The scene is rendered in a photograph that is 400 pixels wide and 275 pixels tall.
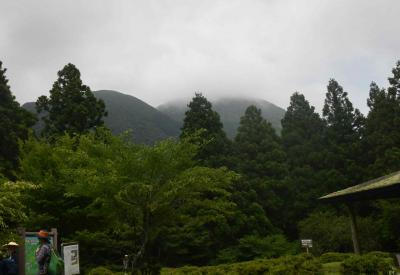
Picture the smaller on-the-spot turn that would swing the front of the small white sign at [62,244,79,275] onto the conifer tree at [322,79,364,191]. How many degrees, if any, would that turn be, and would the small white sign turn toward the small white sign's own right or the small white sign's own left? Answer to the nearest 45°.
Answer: approximately 135° to the small white sign's own left

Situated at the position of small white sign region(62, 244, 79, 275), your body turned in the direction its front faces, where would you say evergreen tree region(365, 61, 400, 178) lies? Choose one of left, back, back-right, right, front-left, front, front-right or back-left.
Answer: back-left

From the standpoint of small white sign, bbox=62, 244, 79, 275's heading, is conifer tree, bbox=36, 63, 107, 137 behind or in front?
behind

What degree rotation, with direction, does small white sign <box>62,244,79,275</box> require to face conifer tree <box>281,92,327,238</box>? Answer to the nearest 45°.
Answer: approximately 135° to its left

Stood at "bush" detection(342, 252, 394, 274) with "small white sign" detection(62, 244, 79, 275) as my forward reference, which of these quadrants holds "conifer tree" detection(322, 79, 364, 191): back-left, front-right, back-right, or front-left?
back-right

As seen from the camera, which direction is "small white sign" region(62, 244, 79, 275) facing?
toward the camera

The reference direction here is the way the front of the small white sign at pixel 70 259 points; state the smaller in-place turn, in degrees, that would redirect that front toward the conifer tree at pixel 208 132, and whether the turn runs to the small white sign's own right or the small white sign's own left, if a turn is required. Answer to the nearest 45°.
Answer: approximately 135° to the small white sign's own left

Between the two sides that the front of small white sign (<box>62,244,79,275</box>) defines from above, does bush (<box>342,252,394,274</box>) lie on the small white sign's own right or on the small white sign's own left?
on the small white sign's own left

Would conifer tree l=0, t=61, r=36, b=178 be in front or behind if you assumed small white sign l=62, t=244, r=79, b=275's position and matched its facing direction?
behind

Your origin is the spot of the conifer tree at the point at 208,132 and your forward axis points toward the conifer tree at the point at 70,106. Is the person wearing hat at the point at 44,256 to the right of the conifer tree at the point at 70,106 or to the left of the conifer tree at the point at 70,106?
left
